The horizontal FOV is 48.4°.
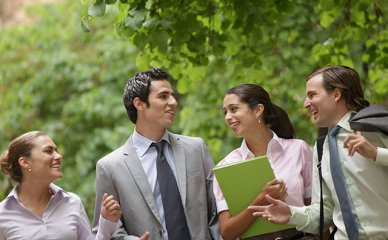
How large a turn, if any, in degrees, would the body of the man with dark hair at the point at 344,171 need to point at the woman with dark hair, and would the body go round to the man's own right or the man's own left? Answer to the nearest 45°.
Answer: approximately 90° to the man's own right

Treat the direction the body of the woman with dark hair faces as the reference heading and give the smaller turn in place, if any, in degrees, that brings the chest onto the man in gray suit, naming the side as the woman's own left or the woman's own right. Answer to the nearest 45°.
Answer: approximately 45° to the woman's own right

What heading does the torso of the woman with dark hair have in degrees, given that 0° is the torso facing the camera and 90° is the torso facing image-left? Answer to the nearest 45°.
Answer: approximately 45°

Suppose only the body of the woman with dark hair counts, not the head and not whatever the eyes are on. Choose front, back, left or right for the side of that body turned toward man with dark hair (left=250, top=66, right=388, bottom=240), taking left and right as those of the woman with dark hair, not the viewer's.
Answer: left

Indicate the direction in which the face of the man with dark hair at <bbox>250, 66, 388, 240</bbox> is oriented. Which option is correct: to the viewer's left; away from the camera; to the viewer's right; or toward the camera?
to the viewer's left

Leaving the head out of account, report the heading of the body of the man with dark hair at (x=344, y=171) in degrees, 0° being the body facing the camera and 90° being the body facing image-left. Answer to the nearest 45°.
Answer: approximately 45°
